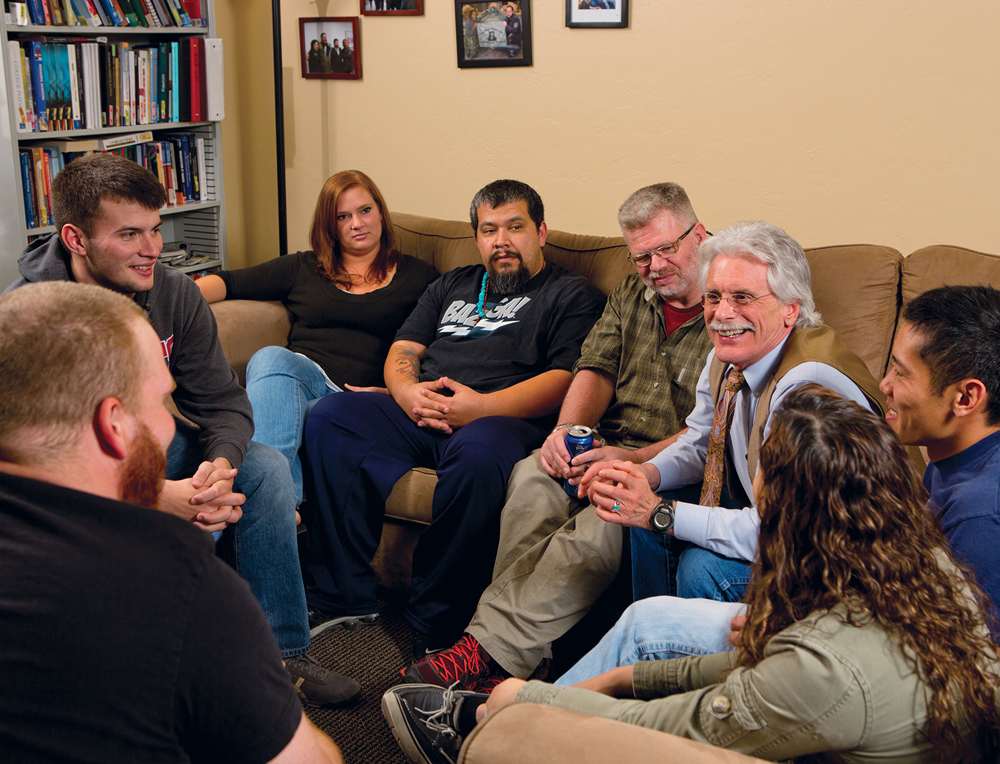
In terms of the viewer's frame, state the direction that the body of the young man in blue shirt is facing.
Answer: to the viewer's left

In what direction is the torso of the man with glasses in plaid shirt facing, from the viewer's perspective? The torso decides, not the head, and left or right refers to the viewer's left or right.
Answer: facing the viewer and to the left of the viewer

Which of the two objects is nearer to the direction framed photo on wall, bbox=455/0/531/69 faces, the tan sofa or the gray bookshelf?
the tan sofa

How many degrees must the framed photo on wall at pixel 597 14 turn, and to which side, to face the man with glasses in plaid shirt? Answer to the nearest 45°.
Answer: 0° — it already faces them

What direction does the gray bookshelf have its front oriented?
toward the camera

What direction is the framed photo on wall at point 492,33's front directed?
toward the camera

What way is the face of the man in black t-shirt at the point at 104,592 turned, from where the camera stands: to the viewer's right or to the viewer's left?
to the viewer's right

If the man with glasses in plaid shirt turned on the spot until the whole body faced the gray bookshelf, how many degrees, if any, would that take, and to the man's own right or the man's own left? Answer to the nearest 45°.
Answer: approximately 90° to the man's own right

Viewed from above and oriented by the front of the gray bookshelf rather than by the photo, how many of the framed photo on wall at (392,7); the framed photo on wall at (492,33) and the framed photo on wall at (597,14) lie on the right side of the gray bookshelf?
0

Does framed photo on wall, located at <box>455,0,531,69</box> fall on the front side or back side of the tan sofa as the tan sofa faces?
on the back side

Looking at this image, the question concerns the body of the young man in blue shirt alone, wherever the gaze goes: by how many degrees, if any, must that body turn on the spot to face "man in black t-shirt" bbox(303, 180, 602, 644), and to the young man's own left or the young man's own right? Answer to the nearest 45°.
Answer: approximately 45° to the young man's own right

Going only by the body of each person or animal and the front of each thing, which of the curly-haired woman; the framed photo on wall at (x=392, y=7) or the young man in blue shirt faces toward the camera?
the framed photo on wall

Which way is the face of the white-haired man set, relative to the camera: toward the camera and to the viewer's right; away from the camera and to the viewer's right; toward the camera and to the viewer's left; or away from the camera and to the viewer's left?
toward the camera and to the viewer's left

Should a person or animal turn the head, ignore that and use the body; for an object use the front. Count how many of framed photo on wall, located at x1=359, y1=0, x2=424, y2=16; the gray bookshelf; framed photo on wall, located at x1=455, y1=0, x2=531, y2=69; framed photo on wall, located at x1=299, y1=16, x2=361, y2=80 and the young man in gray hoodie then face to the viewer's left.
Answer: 0

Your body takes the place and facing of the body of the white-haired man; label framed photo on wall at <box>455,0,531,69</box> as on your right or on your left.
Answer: on your right
